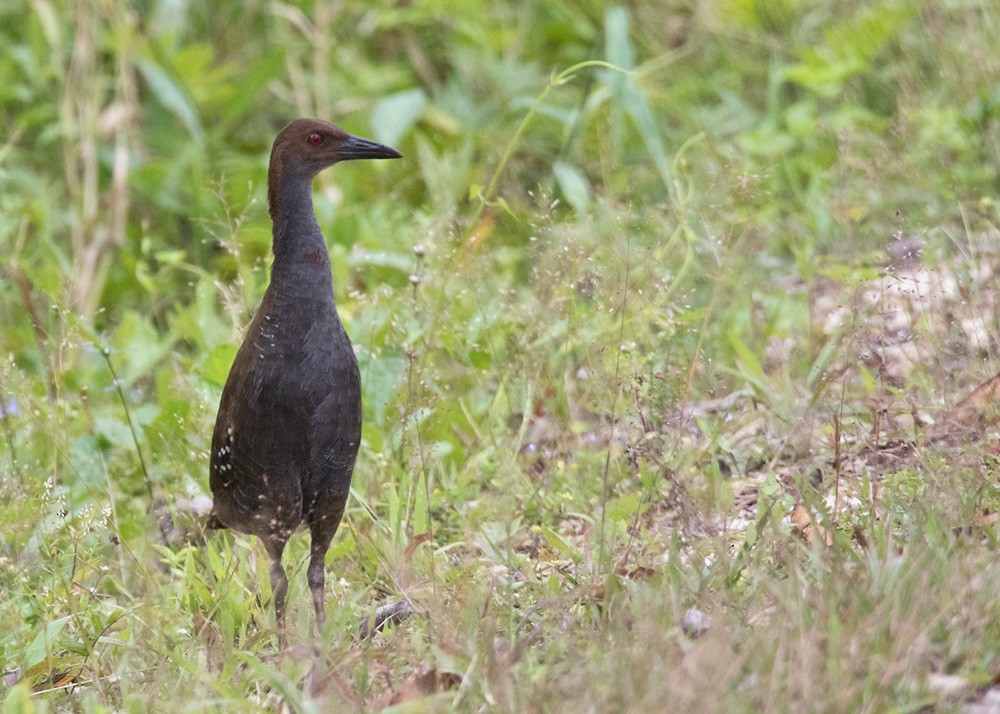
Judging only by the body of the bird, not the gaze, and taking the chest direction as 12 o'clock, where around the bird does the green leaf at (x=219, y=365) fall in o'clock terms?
The green leaf is roughly at 7 o'clock from the bird.

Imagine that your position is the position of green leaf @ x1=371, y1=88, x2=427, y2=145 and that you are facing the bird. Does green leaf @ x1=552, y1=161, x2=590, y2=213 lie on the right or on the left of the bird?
left

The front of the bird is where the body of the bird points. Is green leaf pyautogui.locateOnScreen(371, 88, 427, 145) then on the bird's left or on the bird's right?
on the bird's left

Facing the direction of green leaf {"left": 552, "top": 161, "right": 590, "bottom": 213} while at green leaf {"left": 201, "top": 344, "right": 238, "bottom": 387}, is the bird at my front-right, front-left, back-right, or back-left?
back-right
